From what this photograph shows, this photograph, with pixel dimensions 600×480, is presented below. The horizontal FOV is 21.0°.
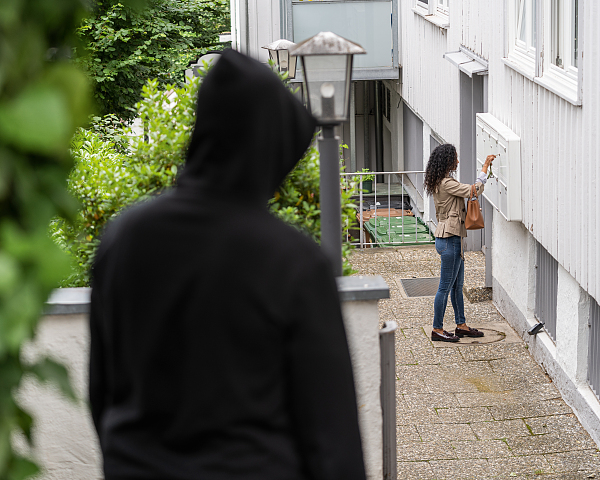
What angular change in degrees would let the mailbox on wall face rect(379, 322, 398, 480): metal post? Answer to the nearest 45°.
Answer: approximately 90° to its left

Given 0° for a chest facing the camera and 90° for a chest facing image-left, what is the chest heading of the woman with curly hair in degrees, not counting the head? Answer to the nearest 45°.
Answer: approximately 270°

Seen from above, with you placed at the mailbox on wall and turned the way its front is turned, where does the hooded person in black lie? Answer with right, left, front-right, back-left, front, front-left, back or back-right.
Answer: left

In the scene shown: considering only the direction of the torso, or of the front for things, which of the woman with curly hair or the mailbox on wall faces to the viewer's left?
the mailbox on wall

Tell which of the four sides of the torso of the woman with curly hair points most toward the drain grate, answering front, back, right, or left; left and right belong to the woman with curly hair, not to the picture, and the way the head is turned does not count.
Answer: left

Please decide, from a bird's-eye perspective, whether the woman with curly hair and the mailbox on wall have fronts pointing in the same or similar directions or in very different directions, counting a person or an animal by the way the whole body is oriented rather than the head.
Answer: very different directions

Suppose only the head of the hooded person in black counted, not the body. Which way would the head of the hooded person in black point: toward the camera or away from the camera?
away from the camera

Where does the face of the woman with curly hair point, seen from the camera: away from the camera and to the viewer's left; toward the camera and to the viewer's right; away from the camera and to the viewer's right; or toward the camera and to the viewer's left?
away from the camera and to the viewer's right

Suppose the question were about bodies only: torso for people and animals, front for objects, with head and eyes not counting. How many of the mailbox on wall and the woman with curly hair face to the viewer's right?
1

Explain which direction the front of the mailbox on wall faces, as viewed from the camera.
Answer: facing to the left of the viewer

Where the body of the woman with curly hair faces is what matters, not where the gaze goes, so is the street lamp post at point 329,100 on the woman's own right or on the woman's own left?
on the woman's own right

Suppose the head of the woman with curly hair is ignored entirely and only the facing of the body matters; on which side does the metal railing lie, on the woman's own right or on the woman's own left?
on the woman's own left
